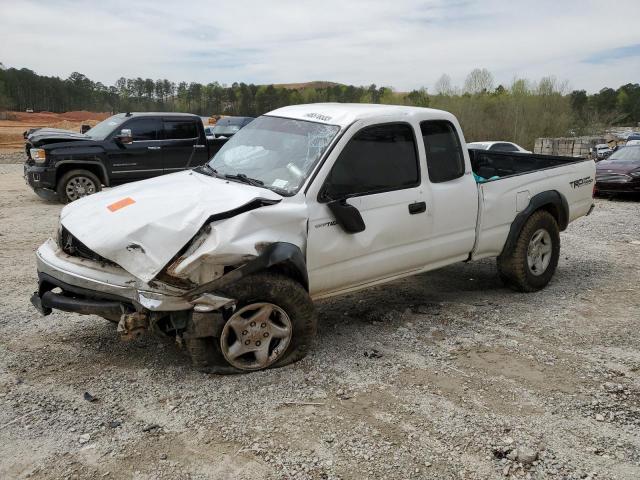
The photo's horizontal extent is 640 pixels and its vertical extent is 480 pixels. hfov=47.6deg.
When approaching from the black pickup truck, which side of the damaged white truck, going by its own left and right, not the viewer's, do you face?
right

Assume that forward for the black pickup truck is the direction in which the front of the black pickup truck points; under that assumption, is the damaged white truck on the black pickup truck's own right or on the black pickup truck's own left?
on the black pickup truck's own left

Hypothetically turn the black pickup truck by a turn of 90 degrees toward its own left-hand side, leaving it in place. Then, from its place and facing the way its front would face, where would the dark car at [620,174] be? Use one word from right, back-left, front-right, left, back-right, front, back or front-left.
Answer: front-left

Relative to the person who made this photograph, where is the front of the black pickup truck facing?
facing the viewer and to the left of the viewer

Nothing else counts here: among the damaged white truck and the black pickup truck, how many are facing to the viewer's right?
0

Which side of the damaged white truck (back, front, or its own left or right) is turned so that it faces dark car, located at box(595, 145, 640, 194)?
back

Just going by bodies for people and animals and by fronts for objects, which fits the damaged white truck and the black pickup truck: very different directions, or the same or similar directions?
same or similar directions
